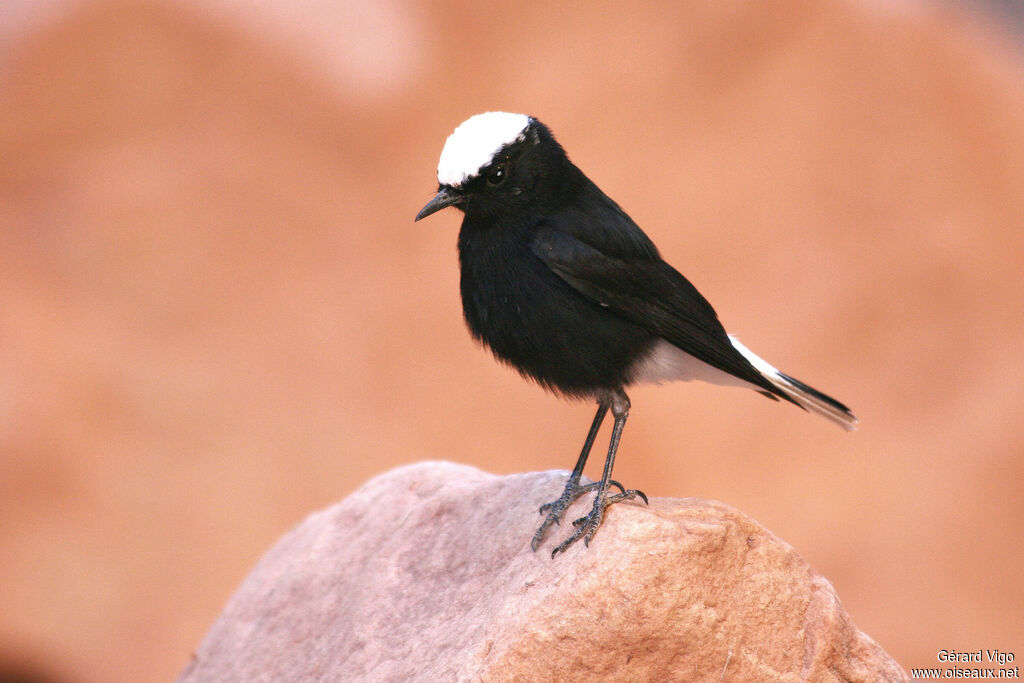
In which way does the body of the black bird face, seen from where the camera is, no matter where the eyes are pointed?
to the viewer's left
